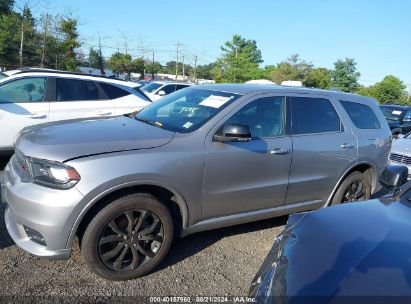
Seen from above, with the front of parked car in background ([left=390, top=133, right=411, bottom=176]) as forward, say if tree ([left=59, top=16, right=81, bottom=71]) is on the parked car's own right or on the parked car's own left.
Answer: on the parked car's own right

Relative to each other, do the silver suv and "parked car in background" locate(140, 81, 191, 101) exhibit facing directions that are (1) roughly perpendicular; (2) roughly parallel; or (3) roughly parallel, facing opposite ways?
roughly parallel

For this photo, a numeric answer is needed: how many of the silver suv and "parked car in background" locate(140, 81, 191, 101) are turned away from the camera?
0

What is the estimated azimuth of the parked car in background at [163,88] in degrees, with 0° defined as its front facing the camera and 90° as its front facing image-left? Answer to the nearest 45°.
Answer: approximately 45°

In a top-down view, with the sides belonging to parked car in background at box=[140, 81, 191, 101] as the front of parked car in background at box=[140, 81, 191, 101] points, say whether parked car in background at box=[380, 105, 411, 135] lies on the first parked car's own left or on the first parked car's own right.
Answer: on the first parked car's own left

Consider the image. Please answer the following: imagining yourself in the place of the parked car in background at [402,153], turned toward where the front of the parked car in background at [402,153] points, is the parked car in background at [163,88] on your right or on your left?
on your right

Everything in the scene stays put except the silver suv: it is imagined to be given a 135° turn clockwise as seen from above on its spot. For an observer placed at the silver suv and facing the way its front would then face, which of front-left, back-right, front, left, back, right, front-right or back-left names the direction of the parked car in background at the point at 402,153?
front-right

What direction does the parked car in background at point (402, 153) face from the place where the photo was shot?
facing the viewer and to the left of the viewer

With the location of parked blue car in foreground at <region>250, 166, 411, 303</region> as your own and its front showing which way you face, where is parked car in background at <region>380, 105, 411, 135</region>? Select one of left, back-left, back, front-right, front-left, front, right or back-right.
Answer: back-right

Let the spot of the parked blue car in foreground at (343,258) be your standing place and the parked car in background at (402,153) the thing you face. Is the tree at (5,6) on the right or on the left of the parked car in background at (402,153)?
left

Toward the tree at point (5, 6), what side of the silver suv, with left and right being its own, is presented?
right

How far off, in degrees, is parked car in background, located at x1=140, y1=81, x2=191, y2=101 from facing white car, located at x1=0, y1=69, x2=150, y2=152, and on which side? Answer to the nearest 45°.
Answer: approximately 45° to its left

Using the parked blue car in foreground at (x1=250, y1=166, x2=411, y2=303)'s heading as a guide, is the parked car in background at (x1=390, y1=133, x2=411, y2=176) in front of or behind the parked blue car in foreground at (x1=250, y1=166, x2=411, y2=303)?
behind

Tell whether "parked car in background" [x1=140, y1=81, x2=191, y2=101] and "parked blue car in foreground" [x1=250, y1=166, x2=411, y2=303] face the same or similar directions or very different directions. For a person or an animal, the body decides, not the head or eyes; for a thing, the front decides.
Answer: same or similar directions
